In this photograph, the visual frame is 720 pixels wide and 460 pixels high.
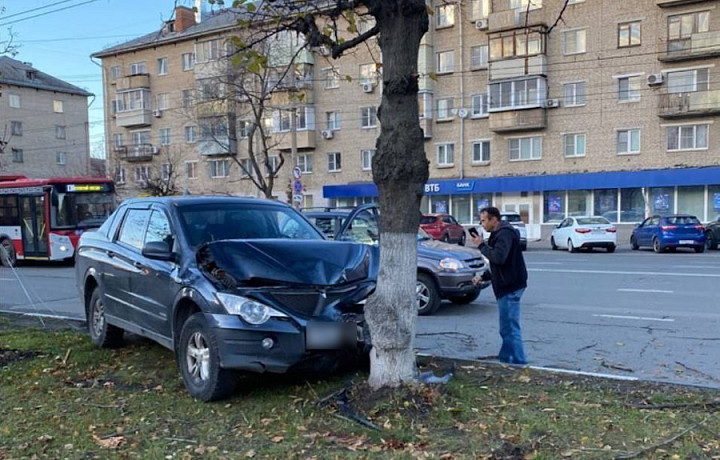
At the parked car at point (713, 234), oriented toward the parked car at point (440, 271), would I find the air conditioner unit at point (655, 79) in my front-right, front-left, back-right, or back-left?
back-right

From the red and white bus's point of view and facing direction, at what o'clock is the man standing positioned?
The man standing is roughly at 1 o'clock from the red and white bus.

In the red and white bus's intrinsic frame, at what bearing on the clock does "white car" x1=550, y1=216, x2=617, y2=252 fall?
The white car is roughly at 11 o'clock from the red and white bus.

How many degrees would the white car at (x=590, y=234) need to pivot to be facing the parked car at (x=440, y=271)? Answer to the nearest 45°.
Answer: approximately 135° to its left

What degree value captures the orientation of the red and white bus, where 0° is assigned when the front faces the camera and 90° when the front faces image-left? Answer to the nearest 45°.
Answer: approximately 315°

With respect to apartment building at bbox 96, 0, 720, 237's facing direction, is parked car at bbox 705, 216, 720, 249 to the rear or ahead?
ahead

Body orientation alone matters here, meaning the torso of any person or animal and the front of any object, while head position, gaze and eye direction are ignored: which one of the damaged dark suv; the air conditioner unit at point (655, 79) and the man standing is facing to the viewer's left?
the man standing

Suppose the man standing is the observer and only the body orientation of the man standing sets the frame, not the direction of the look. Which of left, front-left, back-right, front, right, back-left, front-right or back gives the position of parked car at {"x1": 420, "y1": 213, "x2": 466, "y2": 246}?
right

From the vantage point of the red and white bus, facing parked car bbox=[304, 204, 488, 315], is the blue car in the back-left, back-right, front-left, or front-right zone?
front-left

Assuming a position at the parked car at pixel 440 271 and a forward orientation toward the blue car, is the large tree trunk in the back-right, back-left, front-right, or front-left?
back-right

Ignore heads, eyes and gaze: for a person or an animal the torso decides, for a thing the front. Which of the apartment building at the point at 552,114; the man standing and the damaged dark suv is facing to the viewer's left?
the man standing

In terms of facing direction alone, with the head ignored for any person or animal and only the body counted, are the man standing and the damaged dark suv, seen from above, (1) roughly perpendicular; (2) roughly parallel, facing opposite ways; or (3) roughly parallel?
roughly parallel, facing opposite ways

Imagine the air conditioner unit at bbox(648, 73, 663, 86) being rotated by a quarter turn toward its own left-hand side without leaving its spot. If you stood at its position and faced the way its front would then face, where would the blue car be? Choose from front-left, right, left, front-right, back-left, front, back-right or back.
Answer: right

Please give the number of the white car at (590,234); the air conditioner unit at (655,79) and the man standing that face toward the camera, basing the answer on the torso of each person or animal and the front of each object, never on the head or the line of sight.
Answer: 1
